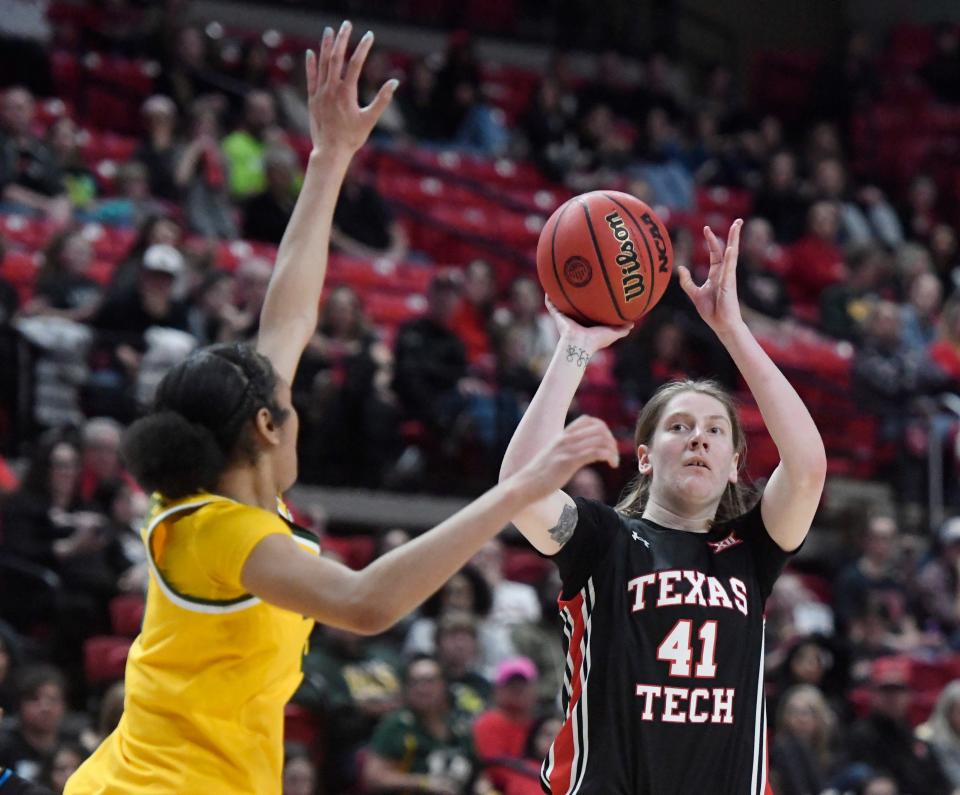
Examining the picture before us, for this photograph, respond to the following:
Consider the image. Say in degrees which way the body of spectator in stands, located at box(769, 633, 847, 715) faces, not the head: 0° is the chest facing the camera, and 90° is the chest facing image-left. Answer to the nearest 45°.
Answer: approximately 0°

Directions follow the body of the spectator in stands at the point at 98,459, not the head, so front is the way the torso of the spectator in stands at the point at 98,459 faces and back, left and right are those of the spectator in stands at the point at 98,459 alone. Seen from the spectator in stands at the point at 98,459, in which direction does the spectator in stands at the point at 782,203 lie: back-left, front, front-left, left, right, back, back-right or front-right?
left

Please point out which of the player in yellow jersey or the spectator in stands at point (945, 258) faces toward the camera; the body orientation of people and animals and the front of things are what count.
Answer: the spectator in stands

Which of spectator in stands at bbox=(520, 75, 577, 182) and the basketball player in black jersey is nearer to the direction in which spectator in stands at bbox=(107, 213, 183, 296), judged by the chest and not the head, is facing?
the basketball player in black jersey

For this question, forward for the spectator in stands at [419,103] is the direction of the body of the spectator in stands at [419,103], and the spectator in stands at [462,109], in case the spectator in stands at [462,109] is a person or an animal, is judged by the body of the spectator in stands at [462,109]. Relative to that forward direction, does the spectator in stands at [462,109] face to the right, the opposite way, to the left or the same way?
the same way

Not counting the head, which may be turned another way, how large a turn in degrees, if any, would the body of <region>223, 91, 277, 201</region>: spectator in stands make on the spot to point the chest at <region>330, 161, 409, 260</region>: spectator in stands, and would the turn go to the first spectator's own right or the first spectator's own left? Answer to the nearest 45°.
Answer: approximately 45° to the first spectator's own left

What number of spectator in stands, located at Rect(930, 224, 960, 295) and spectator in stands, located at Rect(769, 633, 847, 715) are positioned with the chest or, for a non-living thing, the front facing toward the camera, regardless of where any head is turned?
2

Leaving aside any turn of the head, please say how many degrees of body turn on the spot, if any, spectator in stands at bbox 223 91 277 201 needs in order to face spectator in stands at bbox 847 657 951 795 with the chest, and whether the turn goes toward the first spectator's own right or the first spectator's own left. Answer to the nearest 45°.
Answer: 0° — they already face them

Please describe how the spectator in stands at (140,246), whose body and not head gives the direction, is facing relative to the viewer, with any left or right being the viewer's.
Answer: facing the viewer and to the right of the viewer

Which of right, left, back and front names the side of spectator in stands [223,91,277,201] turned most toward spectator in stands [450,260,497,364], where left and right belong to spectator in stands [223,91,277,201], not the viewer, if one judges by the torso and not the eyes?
front

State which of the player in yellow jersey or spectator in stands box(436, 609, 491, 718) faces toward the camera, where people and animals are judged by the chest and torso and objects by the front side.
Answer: the spectator in stands

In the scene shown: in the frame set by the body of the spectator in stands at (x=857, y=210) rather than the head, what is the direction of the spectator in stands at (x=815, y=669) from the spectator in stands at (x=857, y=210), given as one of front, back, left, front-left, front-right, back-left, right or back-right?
front-left

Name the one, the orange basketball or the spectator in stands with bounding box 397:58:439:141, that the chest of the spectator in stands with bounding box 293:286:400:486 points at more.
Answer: the orange basketball

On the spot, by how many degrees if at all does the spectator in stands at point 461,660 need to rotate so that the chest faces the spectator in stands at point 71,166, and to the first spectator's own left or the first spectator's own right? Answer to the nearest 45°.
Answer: approximately 135° to the first spectator's own right

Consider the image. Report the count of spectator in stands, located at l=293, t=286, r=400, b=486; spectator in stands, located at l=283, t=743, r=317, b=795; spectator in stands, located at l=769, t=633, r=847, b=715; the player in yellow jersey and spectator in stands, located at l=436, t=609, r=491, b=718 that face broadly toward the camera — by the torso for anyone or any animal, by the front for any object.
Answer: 4

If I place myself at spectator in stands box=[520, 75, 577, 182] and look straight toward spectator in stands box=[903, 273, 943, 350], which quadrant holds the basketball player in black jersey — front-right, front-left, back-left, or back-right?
front-right

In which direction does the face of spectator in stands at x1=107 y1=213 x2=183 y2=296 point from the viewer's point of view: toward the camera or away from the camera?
toward the camera
